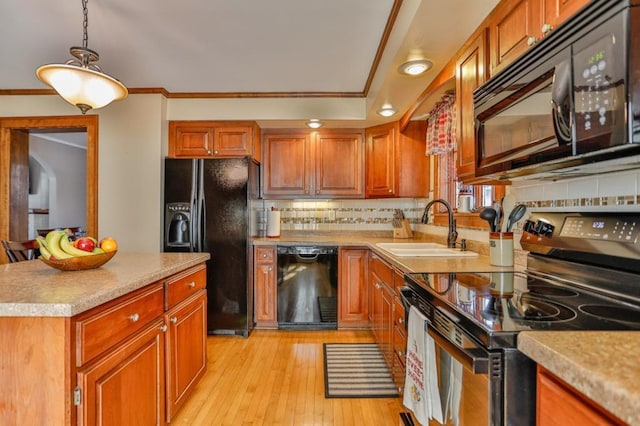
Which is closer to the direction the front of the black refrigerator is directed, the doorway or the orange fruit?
the orange fruit

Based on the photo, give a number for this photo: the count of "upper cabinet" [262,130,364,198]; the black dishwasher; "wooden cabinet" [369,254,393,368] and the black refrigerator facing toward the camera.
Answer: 3

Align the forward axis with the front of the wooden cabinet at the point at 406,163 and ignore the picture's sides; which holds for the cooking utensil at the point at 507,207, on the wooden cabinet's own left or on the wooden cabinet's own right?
on the wooden cabinet's own left

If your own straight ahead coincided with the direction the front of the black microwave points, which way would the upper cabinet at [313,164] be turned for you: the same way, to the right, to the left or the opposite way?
to the left

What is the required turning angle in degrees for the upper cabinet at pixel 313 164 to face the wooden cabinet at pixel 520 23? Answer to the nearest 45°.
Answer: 0° — it already faces it

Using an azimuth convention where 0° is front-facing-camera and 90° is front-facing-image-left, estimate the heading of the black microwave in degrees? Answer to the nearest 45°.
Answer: approximately 45°

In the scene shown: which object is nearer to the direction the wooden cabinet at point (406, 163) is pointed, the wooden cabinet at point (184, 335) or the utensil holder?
the wooden cabinet

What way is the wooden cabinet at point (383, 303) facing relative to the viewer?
to the viewer's left

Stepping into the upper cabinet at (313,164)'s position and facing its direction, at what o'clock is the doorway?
The doorway is roughly at 3 o'clock from the upper cabinet.
